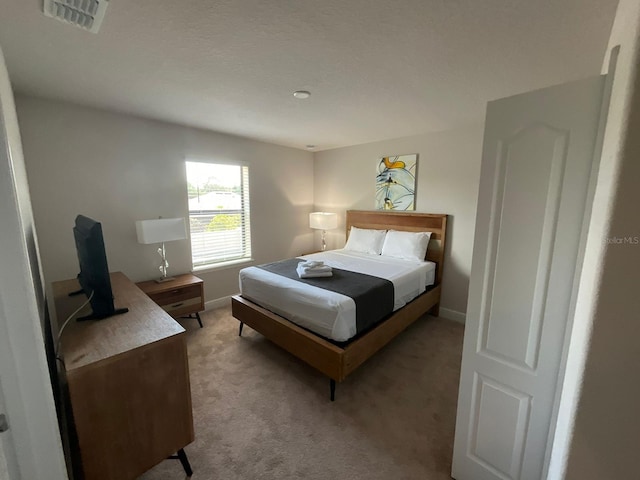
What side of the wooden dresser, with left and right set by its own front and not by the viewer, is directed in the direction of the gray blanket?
front

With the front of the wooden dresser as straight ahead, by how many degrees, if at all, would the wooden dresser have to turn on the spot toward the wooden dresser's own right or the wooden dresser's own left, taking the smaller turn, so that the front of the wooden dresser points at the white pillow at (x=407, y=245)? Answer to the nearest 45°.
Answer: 0° — it already faces it

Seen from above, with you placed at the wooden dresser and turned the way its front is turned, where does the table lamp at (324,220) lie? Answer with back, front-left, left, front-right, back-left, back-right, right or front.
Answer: front-left

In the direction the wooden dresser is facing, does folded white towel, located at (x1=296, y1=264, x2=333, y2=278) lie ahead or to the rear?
ahead

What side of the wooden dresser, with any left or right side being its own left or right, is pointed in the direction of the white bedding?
front

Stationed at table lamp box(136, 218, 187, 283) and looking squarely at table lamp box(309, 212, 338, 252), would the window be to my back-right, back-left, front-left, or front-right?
front-left

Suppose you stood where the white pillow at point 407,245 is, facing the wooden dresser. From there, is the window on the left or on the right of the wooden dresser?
right

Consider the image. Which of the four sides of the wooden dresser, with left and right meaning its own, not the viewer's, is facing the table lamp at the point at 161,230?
left

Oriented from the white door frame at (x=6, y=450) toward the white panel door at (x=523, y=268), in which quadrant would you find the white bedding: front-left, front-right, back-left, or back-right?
front-left

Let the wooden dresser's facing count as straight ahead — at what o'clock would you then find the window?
The window is roughly at 10 o'clock from the wooden dresser.

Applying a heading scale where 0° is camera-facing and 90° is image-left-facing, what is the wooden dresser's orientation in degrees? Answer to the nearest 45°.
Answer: approximately 270°
